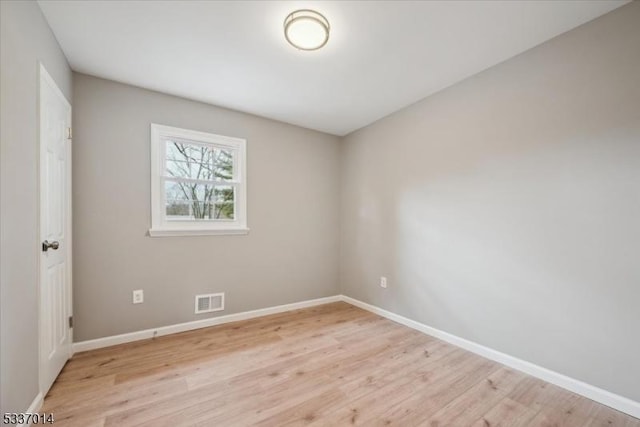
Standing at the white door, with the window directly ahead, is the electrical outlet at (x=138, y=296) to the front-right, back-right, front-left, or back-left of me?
front-left

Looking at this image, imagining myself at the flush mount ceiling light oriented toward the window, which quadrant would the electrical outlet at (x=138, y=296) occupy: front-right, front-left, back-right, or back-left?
front-left

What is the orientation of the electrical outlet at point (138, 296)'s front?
toward the camera
